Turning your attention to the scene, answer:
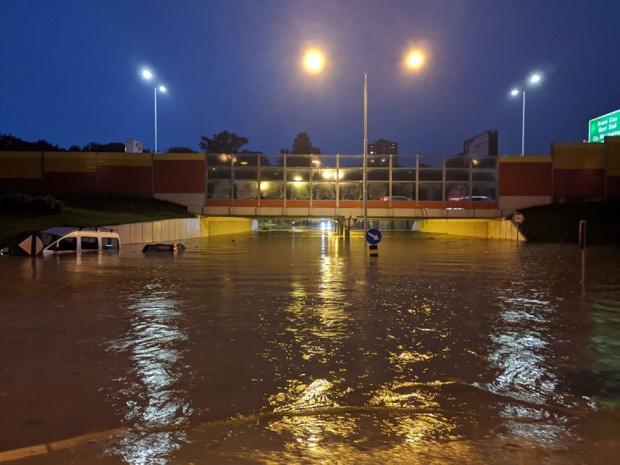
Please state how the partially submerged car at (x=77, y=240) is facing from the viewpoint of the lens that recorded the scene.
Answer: facing the viewer and to the left of the viewer

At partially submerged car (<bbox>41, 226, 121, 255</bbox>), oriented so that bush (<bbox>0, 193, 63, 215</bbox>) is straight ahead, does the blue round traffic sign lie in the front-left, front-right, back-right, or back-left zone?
back-right

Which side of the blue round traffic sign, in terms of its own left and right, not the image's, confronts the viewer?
front

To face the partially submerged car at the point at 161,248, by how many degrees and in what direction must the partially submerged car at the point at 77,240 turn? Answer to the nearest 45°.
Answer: approximately 135° to its left

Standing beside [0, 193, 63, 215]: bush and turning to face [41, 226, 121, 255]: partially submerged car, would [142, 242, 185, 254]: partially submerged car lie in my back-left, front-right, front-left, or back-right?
front-left

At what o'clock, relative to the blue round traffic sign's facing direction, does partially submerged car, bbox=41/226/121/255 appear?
The partially submerged car is roughly at 3 o'clock from the blue round traffic sign.

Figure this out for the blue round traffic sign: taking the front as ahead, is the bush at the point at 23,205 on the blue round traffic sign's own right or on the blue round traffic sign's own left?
on the blue round traffic sign's own right

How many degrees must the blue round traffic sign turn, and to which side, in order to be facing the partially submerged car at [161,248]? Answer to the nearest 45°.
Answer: approximately 90° to its right
